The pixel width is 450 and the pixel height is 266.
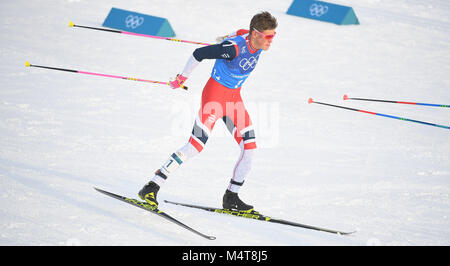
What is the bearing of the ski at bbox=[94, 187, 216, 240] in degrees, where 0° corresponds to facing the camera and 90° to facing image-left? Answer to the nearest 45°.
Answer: approximately 315°

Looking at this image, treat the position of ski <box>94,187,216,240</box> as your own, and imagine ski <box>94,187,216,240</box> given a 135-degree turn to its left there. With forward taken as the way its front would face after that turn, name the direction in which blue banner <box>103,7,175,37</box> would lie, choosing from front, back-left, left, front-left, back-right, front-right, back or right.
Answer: front

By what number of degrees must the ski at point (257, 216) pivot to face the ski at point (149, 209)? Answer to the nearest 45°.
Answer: approximately 180°

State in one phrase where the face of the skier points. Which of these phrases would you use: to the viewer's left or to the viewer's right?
to the viewer's right

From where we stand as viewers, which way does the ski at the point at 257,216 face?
facing to the right of the viewer

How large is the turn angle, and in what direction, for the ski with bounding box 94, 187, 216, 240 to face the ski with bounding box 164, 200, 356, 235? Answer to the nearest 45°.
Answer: approximately 45° to its left

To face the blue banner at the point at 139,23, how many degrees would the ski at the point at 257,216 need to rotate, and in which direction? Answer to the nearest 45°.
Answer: approximately 135° to its left

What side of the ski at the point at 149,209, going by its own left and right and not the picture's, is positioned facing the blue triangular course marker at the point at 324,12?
left
